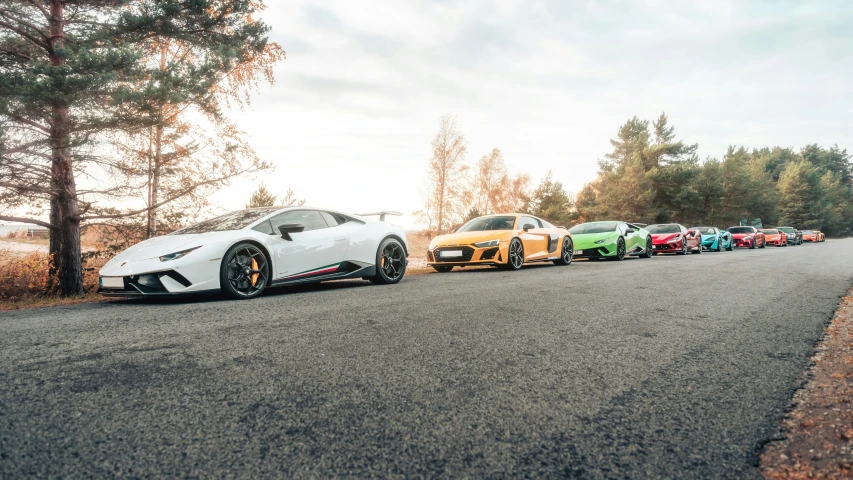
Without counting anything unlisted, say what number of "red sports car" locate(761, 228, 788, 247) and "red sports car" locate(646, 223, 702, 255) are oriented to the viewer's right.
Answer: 0

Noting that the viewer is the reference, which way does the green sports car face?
facing the viewer and to the left of the viewer

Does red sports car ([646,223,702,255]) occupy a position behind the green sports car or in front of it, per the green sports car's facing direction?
behind

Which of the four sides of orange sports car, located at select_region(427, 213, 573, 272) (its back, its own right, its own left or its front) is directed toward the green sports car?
back
